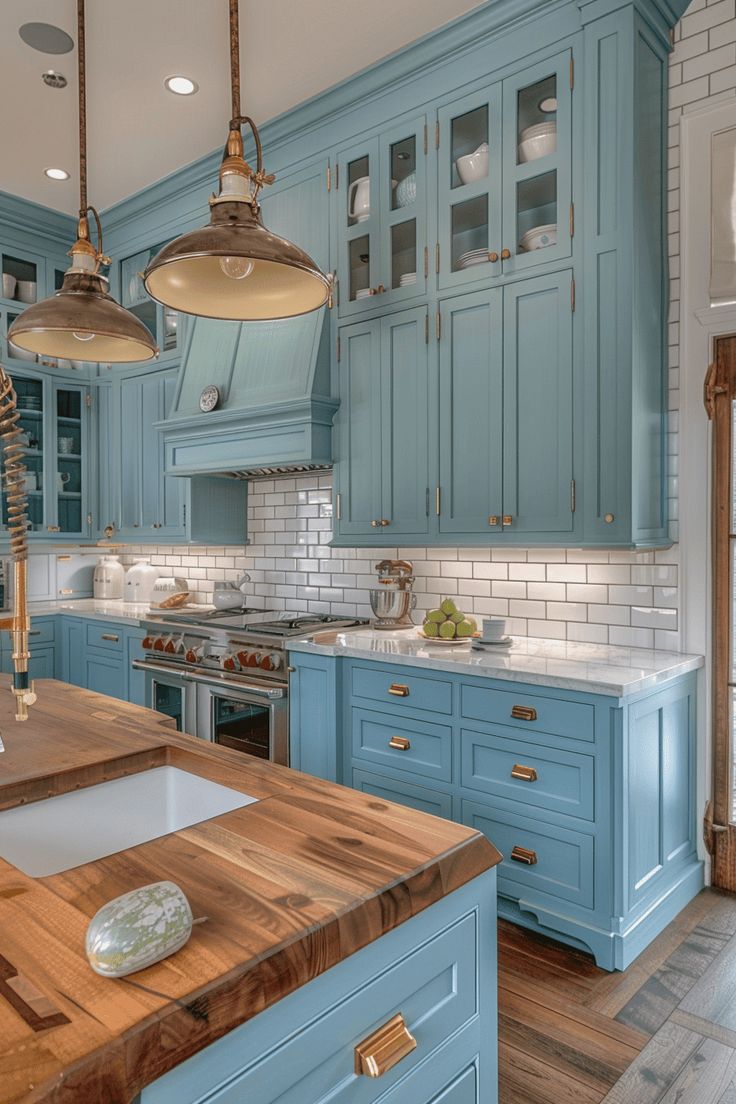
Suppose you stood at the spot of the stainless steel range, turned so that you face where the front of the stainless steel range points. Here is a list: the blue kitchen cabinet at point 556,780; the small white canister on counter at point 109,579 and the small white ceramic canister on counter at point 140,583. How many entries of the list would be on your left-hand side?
1

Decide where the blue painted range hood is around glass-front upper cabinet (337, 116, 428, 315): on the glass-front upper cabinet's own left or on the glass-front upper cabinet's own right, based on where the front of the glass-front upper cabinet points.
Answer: on the glass-front upper cabinet's own right

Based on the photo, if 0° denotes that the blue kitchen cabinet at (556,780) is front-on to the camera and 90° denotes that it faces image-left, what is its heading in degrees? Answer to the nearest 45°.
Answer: approximately 45°

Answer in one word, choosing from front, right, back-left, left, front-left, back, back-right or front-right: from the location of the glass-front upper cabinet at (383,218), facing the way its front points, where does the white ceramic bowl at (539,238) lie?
left

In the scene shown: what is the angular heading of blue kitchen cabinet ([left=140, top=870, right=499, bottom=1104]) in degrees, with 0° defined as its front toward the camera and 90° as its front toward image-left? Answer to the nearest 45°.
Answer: approximately 315°

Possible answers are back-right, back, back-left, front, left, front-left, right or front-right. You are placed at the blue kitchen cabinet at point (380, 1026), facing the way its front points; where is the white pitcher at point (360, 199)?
back-left

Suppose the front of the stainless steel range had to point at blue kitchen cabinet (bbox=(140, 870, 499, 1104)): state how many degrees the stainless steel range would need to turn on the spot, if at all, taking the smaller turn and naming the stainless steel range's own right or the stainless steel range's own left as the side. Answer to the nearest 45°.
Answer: approximately 45° to the stainless steel range's own left

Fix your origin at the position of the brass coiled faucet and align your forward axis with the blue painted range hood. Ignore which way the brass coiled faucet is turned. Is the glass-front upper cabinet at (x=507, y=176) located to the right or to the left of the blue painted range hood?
right

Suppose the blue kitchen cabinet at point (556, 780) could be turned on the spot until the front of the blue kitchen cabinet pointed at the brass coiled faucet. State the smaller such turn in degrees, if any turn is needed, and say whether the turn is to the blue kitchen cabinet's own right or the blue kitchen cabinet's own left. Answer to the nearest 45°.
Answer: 0° — it already faces it
